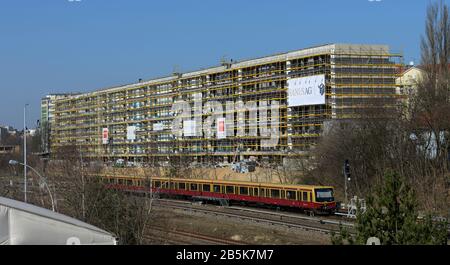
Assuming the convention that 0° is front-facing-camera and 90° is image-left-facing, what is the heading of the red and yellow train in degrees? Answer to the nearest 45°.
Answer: approximately 315°
